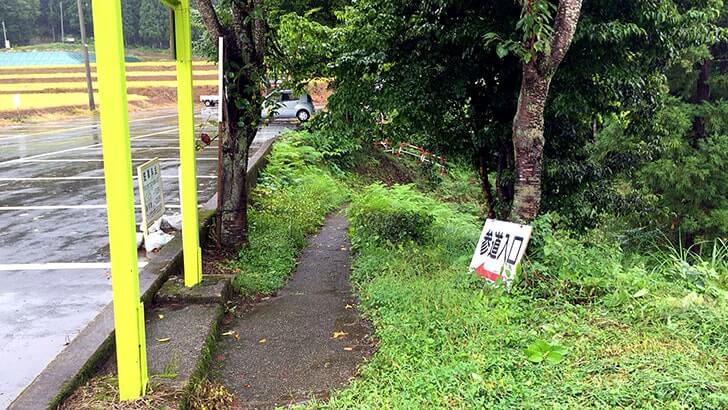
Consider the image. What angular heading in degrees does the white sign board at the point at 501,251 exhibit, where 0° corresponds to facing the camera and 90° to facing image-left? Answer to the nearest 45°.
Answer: approximately 0°

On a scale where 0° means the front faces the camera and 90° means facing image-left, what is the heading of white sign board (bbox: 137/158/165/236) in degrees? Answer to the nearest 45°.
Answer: approximately 315°

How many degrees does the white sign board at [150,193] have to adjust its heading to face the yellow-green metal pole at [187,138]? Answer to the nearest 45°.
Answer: approximately 45° to its right

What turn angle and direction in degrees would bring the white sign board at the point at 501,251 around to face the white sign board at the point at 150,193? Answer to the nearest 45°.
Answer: approximately 90° to its right

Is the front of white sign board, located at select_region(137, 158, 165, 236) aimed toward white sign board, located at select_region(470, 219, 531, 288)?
yes

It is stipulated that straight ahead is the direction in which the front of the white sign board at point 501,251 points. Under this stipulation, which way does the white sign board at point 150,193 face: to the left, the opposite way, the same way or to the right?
to the left

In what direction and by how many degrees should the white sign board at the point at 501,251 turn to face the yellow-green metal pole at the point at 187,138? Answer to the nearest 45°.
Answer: approximately 90° to its right
